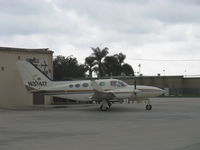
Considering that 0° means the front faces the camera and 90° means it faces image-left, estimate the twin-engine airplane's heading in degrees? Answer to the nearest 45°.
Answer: approximately 270°

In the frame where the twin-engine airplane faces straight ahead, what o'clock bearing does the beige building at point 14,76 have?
The beige building is roughly at 7 o'clock from the twin-engine airplane.
